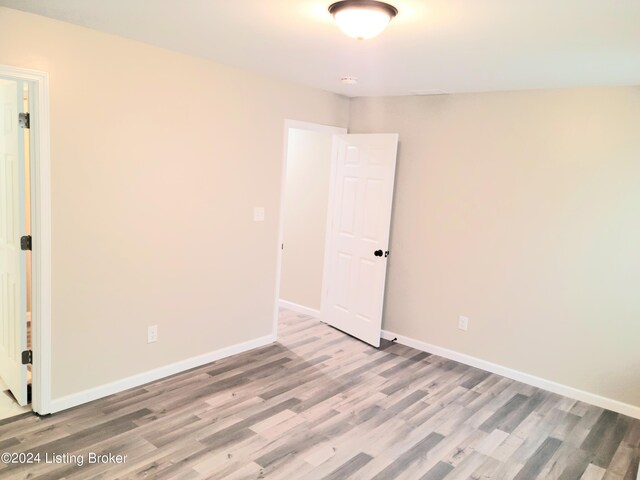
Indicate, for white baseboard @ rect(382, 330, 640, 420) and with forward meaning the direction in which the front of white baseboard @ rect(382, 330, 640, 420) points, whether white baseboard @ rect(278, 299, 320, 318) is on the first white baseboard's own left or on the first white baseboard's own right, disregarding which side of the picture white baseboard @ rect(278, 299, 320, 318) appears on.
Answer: on the first white baseboard's own right

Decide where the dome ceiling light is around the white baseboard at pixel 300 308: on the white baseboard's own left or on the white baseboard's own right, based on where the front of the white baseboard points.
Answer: on the white baseboard's own left

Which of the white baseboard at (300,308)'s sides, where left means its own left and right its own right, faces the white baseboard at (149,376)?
front

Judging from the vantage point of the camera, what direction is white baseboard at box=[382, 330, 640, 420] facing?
facing the viewer and to the left of the viewer

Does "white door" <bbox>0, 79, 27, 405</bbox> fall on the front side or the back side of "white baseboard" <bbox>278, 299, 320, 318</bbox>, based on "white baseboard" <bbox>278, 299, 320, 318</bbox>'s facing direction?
on the front side

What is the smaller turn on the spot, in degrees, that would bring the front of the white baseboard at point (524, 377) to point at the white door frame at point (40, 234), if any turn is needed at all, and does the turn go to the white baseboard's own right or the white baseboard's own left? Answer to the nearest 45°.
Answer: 0° — it already faces it

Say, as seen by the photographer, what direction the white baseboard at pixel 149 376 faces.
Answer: facing the viewer and to the right of the viewer

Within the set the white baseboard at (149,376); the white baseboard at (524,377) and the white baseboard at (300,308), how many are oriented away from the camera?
0

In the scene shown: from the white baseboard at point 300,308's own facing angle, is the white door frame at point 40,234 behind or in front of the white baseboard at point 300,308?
in front
